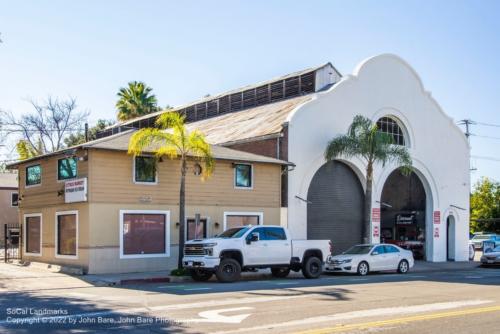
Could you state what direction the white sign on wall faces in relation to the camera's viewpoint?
facing the viewer and to the left of the viewer

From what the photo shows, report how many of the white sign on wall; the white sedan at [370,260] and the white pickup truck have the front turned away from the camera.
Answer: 0

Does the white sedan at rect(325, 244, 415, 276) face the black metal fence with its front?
no

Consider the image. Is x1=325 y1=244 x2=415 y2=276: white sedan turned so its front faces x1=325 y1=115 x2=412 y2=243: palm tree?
no

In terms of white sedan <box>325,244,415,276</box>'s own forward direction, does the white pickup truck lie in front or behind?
in front

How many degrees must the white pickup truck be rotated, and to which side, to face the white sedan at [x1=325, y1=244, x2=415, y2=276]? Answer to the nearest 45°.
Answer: approximately 180°

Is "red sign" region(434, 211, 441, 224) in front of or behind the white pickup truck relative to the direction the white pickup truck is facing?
behind

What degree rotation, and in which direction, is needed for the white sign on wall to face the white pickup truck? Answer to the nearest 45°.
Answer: approximately 90° to its left

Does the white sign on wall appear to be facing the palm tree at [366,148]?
no

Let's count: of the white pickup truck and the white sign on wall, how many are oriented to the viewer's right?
0

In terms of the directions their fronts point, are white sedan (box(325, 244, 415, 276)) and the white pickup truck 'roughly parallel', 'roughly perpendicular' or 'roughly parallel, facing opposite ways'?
roughly parallel

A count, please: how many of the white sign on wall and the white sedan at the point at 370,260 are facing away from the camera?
0

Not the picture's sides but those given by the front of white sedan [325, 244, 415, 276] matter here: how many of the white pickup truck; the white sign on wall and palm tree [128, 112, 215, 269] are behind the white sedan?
0

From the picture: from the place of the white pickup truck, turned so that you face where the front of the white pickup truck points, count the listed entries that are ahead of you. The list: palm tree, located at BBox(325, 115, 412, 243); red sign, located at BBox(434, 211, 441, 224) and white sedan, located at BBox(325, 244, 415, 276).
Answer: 0

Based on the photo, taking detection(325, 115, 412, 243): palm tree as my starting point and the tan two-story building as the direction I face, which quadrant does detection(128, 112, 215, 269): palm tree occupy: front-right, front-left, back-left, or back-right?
front-left
